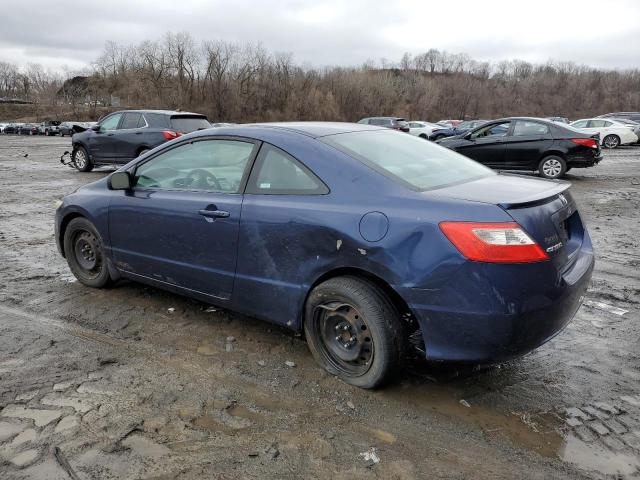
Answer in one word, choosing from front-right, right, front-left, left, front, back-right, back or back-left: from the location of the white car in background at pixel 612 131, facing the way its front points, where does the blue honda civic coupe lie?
left

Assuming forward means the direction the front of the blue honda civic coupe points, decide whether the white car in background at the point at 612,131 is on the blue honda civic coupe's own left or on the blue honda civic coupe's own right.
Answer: on the blue honda civic coupe's own right

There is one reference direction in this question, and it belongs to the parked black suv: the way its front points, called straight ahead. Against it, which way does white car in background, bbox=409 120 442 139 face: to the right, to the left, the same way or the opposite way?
the same way

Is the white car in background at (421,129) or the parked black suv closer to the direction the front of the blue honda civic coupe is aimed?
the parked black suv

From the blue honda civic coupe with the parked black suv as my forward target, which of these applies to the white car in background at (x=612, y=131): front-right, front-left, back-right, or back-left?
front-right

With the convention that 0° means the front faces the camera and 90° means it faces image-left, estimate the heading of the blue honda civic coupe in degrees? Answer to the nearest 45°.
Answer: approximately 135°

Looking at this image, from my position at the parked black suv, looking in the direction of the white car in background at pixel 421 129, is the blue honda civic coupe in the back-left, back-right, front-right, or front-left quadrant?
back-right

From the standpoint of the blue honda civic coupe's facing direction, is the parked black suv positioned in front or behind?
in front

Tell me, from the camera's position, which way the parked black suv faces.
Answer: facing away from the viewer and to the left of the viewer

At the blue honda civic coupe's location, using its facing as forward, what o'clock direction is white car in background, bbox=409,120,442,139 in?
The white car in background is roughly at 2 o'clock from the blue honda civic coupe.

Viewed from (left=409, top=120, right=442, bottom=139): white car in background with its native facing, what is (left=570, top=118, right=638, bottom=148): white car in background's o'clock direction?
(left=570, top=118, right=638, bottom=148): white car in background is roughly at 7 o'clock from (left=409, top=120, right=442, bottom=139): white car in background.

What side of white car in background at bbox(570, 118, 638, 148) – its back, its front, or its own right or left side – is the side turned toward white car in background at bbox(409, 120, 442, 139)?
front
